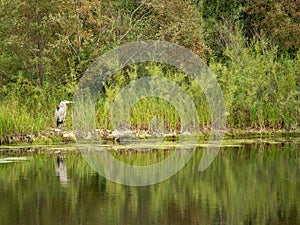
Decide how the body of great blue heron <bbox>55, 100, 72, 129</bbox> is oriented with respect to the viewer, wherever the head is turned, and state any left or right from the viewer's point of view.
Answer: facing to the right of the viewer
